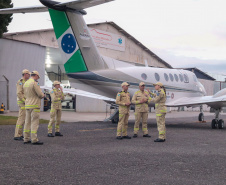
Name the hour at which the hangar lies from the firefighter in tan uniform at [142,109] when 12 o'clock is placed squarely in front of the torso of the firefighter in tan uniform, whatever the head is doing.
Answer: The hangar is roughly at 5 o'clock from the firefighter in tan uniform.

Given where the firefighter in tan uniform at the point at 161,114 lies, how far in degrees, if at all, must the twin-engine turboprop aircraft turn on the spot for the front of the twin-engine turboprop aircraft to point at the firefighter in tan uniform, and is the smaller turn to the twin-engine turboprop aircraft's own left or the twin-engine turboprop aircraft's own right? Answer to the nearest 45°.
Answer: approximately 90° to the twin-engine turboprop aircraft's own right

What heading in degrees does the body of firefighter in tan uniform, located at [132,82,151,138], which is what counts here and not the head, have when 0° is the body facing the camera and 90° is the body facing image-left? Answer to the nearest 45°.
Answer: approximately 0°

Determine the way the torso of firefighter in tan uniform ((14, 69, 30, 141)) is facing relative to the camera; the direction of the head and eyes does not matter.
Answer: to the viewer's right

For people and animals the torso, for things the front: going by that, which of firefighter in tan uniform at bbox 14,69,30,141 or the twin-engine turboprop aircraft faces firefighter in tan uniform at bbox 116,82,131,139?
firefighter in tan uniform at bbox 14,69,30,141

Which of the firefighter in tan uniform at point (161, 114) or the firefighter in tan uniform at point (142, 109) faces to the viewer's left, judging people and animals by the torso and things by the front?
the firefighter in tan uniform at point (161, 114)

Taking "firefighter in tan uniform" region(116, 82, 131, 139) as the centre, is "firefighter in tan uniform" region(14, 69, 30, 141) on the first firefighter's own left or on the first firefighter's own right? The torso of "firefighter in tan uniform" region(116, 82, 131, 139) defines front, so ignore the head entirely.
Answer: on the first firefighter's own right
